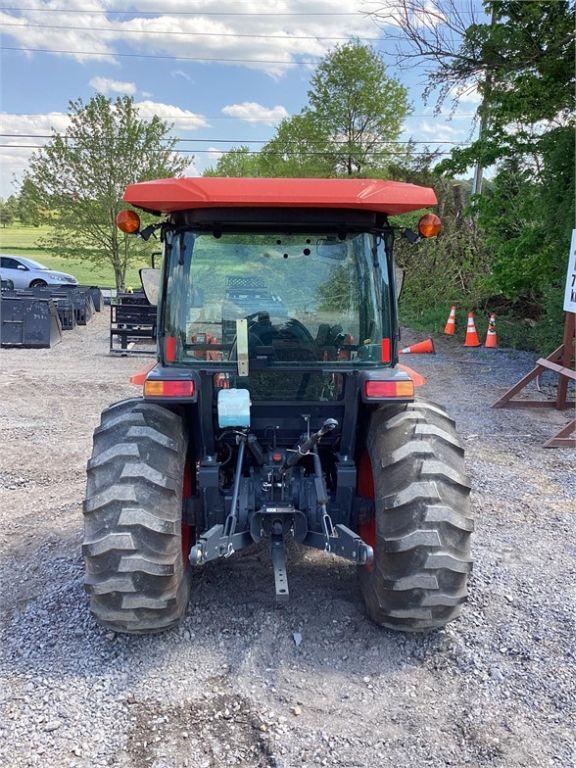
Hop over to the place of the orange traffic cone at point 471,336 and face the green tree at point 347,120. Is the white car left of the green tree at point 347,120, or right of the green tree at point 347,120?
left

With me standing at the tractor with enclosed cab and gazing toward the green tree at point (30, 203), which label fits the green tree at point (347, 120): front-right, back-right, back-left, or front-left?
front-right

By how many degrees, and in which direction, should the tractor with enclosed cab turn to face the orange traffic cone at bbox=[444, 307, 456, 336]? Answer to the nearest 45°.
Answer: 0° — it already faces it

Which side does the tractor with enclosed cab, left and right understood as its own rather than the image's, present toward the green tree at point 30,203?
front

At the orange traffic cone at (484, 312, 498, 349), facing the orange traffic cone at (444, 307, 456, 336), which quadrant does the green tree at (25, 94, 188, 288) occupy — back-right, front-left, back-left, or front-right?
front-left

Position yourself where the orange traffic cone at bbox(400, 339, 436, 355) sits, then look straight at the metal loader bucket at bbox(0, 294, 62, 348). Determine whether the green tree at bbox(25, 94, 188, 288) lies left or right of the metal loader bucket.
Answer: right

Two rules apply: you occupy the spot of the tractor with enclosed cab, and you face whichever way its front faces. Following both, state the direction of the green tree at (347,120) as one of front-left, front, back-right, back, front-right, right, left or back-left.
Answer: front

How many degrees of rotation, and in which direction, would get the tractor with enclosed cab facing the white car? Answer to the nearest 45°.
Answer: approximately 45° to its left

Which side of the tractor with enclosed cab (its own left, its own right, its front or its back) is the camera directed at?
back

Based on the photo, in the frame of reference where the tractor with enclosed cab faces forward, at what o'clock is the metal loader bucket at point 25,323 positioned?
The metal loader bucket is roughly at 11 o'clock from the tractor with enclosed cab.

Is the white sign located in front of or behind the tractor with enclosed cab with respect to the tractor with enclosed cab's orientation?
in front

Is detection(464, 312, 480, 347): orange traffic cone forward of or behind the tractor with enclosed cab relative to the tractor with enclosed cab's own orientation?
forward
